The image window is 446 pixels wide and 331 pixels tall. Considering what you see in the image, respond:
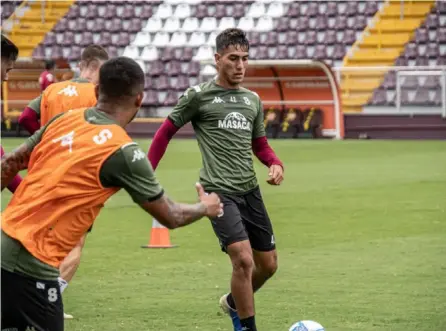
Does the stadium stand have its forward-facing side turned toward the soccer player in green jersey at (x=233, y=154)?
yes

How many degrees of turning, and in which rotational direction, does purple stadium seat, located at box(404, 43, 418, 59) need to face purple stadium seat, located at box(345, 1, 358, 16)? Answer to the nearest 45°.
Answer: approximately 135° to its right

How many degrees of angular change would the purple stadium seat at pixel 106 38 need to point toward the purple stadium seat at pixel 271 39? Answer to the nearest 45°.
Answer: approximately 45° to its left

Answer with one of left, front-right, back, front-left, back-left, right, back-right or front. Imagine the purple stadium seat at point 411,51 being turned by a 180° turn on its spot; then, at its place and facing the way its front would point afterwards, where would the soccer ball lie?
back

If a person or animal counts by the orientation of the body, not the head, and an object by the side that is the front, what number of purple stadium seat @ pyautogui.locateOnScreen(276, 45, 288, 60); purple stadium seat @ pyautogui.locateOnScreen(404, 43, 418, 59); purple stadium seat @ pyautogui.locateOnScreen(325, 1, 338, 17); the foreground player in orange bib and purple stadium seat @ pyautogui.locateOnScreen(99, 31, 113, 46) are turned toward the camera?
4

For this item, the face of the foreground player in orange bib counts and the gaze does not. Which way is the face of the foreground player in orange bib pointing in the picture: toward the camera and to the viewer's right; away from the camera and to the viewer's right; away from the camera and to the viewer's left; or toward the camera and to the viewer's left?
away from the camera and to the viewer's right

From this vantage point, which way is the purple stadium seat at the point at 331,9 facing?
toward the camera

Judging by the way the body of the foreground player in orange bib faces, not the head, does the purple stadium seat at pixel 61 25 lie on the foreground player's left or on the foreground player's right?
on the foreground player's left

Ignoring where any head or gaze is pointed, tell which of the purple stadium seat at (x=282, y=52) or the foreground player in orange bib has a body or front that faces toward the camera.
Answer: the purple stadium seat

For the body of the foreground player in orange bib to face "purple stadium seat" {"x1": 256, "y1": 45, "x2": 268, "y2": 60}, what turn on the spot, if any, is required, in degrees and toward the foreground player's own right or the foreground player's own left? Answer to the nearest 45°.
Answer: approximately 45° to the foreground player's own left

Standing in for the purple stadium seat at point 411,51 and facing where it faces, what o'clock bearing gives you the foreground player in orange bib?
The foreground player in orange bib is roughly at 12 o'clock from the purple stadium seat.

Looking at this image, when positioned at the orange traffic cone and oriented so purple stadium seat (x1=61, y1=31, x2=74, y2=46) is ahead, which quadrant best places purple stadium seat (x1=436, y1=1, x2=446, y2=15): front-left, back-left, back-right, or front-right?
front-right

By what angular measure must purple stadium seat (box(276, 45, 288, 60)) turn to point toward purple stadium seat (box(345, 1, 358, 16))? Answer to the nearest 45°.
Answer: approximately 90° to its left

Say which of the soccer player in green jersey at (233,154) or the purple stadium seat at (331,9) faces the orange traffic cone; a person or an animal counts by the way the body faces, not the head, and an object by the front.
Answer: the purple stadium seat

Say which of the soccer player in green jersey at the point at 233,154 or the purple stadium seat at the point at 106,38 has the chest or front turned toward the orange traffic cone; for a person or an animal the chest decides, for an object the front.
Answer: the purple stadium seat

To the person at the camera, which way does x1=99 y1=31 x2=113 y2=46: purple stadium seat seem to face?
facing the viewer

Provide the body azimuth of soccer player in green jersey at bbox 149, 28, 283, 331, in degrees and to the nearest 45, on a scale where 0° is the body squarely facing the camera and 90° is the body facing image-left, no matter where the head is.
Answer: approximately 315°

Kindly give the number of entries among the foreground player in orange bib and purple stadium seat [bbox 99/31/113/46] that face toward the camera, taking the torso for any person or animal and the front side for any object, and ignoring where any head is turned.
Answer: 1

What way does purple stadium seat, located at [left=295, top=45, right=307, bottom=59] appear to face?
toward the camera
